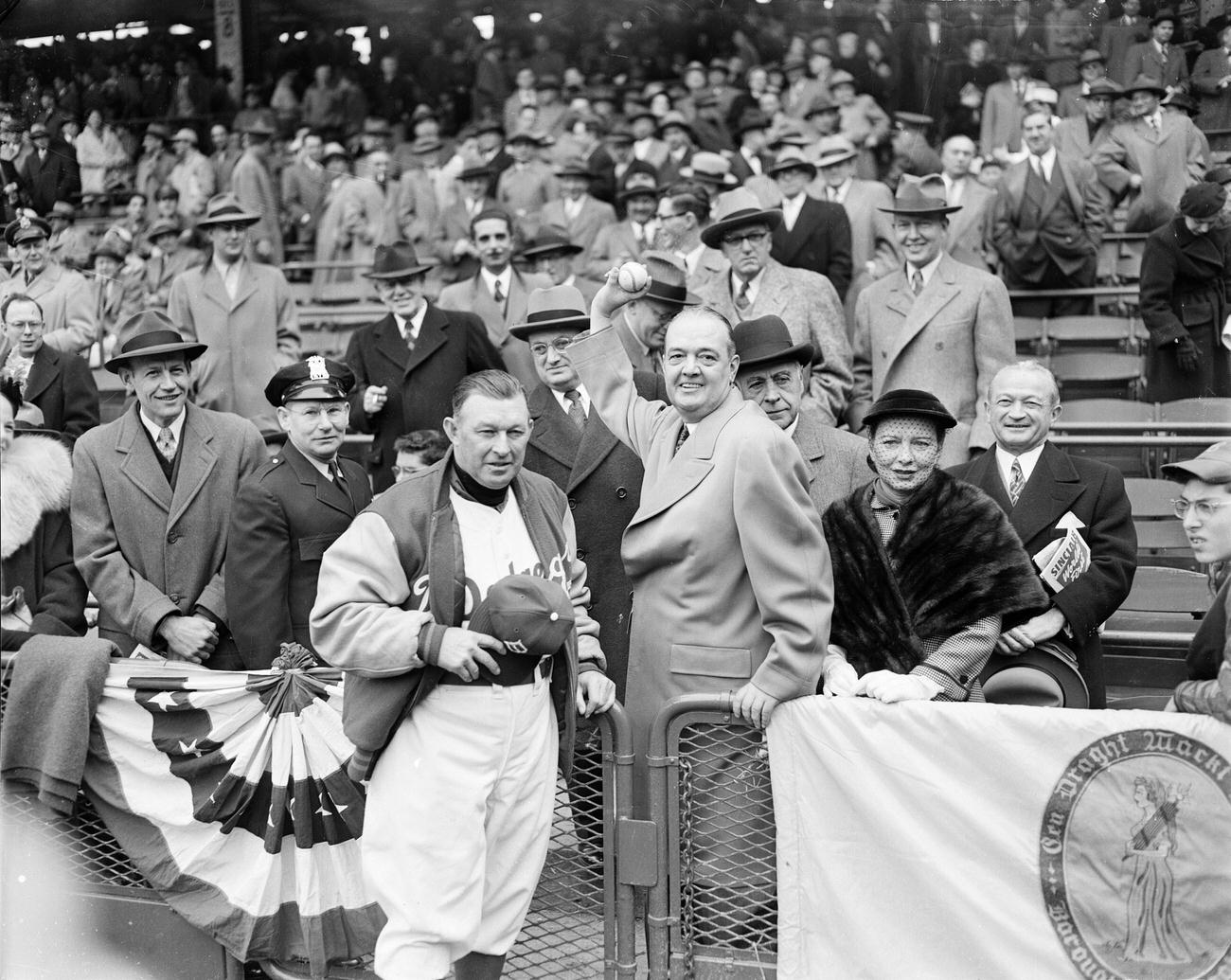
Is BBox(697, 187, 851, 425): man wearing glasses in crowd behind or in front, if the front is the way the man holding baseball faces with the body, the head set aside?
behind

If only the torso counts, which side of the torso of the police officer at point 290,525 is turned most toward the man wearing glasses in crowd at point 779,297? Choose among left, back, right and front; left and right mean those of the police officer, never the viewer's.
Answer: left

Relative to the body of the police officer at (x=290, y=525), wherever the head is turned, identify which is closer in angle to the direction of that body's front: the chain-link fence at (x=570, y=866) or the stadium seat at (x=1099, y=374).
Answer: the chain-link fence

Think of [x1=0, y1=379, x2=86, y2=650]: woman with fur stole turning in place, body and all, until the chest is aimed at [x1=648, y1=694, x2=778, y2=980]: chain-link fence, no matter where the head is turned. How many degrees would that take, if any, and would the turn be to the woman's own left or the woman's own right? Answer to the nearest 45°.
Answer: approximately 45° to the woman's own left

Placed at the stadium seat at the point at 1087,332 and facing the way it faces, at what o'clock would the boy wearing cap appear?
The boy wearing cap is roughly at 12 o'clock from the stadium seat.

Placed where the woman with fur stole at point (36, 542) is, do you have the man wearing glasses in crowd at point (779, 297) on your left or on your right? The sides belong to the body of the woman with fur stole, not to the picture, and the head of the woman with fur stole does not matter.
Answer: on your left

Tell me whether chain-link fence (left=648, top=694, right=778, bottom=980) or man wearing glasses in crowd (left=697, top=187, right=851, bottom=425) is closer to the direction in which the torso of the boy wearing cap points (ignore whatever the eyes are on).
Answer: the chain-link fence

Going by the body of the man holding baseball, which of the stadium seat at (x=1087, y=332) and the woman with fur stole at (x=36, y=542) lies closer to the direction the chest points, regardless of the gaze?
the woman with fur stole

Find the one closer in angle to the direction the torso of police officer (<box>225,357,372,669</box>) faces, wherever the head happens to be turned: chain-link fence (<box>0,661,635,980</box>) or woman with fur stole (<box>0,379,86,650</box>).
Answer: the chain-link fence

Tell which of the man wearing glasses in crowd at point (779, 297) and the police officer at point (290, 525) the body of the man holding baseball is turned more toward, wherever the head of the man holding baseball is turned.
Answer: the police officer

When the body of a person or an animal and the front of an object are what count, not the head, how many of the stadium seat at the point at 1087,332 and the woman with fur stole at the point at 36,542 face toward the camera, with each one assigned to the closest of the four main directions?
2

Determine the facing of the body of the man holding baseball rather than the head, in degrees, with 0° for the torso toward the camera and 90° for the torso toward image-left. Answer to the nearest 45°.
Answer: approximately 45°

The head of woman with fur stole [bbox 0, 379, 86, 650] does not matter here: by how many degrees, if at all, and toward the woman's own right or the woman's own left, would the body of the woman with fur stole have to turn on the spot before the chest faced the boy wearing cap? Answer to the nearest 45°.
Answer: approximately 45° to the woman's own left

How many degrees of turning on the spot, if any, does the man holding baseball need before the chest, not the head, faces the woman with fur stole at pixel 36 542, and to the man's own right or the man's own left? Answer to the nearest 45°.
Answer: approximately 45° to the man's own right
